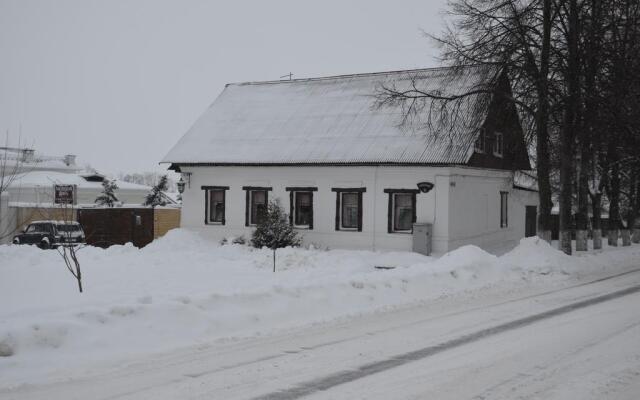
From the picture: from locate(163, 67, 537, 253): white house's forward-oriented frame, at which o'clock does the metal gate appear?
The metal gate is roughly at 2 o'clock from the white house.

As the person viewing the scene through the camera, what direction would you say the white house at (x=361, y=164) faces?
facing the viewer and to the left of the viewer

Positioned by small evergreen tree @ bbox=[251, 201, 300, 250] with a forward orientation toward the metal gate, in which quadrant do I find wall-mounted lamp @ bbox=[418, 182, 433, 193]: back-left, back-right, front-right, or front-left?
back-right

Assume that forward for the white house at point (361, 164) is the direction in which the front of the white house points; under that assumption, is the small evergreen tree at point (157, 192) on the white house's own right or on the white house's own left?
on the white house's own right

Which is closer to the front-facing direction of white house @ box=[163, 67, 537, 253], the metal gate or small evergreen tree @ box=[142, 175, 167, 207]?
the metal gate
